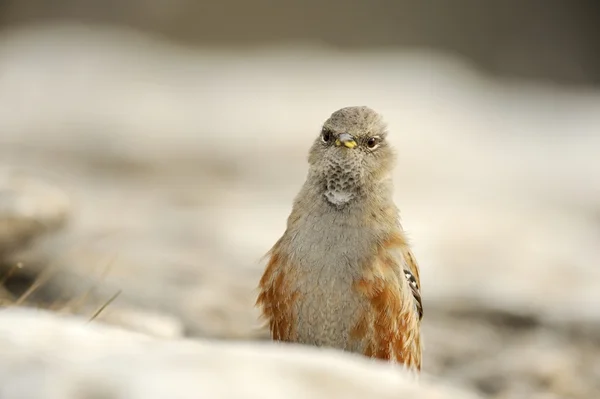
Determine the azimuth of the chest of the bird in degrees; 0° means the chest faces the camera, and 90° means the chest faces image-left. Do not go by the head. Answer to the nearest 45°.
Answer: approximately 0°

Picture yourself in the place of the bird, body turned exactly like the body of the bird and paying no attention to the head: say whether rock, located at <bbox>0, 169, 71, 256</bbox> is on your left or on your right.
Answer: on your right
